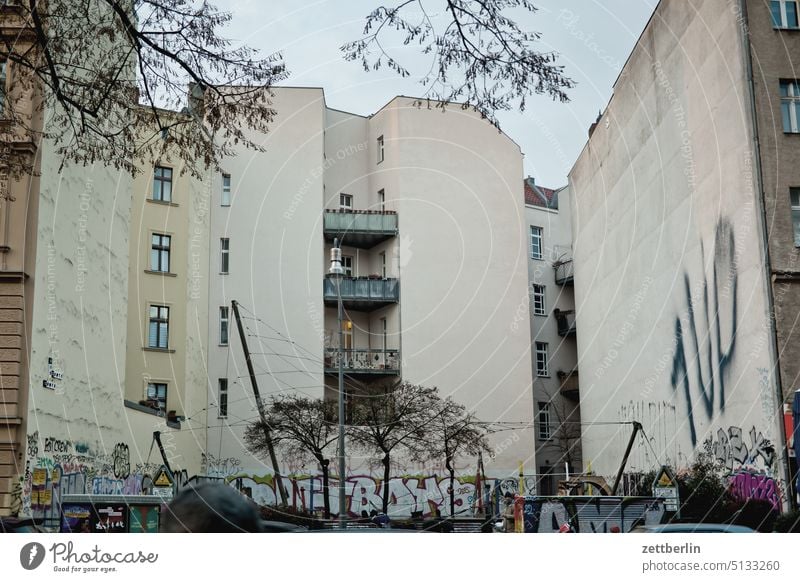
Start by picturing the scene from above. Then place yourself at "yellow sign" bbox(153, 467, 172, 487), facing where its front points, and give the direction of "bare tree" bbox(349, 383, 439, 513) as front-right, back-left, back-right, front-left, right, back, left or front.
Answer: back-left

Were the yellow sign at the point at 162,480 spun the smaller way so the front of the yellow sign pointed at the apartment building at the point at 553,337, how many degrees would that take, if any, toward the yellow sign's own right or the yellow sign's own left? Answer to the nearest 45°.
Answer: approximately 135° to the yellow sign's own left

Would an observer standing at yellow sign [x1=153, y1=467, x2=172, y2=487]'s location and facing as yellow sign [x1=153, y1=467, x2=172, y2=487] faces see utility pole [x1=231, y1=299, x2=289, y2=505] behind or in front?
behind

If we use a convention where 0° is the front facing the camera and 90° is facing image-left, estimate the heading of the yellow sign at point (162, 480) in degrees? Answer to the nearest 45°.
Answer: approximately 0°

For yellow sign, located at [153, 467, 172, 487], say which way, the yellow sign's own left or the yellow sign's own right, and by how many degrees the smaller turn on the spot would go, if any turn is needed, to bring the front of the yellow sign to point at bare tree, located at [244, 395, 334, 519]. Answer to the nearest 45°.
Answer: approximately 135° to the yellow sign's own left

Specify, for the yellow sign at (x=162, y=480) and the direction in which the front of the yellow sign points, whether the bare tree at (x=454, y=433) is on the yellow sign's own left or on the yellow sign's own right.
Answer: on the yellow sign's own left

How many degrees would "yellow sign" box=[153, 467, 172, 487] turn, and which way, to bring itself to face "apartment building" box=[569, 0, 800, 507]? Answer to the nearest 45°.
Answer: approximately 90° to its left

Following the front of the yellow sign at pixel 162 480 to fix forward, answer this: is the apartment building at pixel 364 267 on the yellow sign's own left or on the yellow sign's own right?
on the yellow sign's own left
